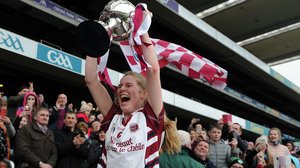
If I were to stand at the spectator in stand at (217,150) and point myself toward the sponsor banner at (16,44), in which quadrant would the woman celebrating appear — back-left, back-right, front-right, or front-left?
back-left

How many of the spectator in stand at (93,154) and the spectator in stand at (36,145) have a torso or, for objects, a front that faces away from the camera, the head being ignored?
0

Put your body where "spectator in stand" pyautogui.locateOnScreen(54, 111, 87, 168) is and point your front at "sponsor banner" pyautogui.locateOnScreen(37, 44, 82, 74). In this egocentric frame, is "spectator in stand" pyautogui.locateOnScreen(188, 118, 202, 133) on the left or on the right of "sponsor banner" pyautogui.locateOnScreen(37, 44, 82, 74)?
right

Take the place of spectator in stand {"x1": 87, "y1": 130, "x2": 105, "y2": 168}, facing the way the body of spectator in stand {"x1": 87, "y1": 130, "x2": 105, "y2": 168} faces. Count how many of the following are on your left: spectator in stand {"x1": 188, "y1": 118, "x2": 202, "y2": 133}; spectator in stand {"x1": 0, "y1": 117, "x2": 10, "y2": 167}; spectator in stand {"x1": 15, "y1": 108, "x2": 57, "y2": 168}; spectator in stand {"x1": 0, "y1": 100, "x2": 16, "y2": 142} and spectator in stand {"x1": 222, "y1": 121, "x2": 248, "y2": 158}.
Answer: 2

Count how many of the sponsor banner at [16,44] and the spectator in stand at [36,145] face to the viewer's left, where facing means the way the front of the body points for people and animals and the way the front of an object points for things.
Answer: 0

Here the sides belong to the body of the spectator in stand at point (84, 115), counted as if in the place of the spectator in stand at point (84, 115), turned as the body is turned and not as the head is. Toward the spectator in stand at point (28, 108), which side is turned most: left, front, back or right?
right

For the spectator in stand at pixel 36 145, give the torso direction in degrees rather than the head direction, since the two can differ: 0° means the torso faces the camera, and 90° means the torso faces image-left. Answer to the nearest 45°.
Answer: approximately 315°

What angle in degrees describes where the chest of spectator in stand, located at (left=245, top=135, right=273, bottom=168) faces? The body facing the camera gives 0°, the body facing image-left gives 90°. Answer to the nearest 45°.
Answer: approximately 0°
